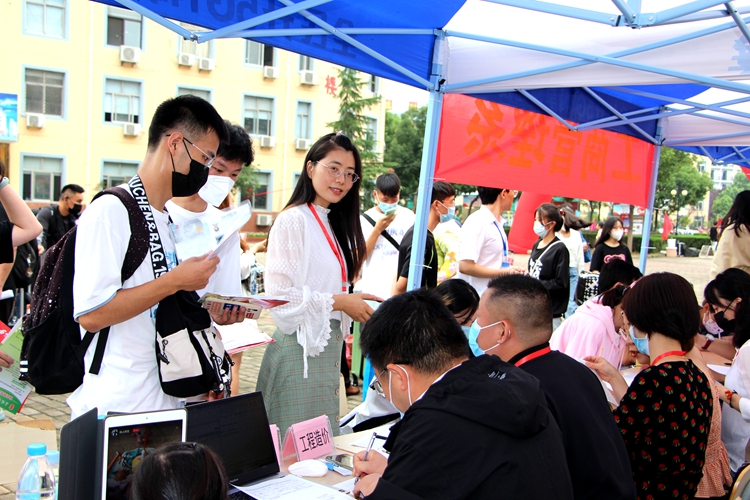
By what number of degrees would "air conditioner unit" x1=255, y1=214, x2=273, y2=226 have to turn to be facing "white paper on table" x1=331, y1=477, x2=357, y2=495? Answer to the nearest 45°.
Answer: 0° — it already faces it

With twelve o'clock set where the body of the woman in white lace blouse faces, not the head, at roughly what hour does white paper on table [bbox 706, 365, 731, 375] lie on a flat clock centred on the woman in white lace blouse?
The white paper on table is roughly at 10 o'clock from the woman in white lace blouse.

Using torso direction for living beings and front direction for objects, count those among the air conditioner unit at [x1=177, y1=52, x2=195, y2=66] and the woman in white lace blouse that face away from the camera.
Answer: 0

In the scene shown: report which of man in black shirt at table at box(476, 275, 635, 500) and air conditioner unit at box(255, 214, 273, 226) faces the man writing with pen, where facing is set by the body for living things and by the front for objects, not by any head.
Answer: the air conditioner unit

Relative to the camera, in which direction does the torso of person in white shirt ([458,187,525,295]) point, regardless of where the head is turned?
to the viewer's right

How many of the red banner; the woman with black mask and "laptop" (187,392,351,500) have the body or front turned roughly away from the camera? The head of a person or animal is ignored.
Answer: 1

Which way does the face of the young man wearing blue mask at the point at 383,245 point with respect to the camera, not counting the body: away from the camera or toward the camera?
toward the camera

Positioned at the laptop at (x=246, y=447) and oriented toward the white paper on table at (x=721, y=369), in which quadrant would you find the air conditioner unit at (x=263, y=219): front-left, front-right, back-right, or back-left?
front-left

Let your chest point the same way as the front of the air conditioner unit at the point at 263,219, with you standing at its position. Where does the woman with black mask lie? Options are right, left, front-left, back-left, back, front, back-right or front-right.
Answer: front

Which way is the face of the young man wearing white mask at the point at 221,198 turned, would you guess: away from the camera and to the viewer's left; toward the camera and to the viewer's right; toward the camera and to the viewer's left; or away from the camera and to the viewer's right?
toward the camera and to the viewer's left

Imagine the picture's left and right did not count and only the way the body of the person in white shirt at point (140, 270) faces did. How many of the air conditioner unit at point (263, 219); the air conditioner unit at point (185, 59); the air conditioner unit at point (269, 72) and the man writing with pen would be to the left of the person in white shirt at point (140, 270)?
3

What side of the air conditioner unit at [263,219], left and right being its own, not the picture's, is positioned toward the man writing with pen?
front

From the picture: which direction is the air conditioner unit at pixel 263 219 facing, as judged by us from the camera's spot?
facing the viewer
